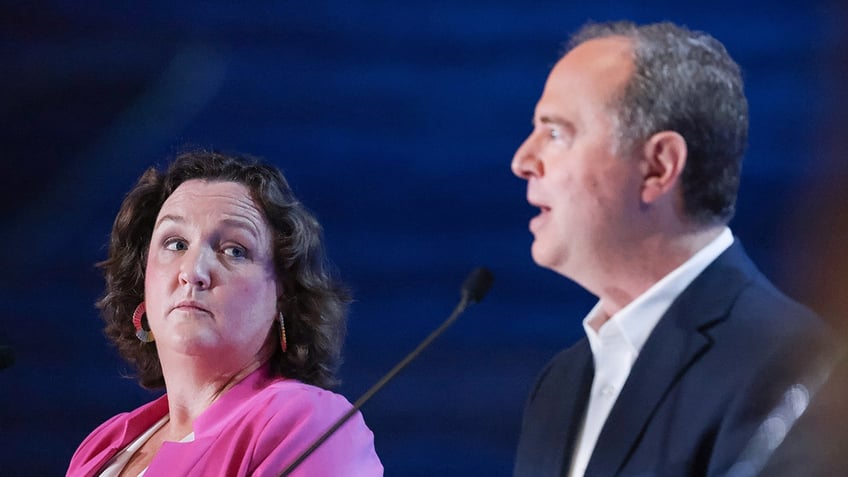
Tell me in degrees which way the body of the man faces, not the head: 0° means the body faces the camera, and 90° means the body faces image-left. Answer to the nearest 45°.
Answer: approximately 45°

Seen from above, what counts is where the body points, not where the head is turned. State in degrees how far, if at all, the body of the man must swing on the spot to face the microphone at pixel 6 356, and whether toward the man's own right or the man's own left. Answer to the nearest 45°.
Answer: approximately 45° to the man's own right

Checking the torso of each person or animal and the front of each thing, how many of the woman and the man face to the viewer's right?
0

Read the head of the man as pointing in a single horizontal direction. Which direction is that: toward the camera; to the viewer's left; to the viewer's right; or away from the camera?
to the viewer's left

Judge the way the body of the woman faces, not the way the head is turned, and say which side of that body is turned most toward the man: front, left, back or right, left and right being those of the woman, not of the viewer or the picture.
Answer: left

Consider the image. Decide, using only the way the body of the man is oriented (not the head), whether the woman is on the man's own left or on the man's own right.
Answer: on the man's own right
